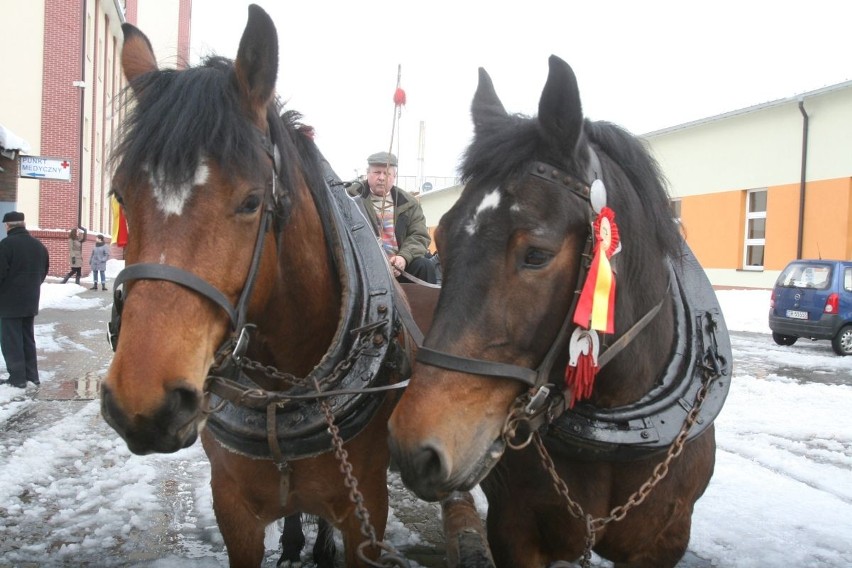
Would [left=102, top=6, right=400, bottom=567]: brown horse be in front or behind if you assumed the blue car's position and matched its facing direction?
behind

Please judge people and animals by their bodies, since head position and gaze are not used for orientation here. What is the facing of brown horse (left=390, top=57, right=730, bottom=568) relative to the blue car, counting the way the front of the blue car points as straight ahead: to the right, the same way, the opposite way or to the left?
the opposite way

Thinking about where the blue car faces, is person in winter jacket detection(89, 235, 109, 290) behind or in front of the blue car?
behind

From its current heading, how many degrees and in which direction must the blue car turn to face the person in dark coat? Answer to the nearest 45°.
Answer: approximately 180°

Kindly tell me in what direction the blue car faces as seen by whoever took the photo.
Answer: facing away from the viewer and to the right of the viewer

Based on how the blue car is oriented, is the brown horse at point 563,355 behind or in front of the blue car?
behind

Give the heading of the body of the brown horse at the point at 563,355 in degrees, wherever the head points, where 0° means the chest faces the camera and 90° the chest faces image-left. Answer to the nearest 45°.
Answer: approximately 45°

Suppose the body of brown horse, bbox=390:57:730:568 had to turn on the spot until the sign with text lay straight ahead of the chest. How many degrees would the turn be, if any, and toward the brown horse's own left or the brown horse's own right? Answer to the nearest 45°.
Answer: approximately 90° to the brown horse's own right
